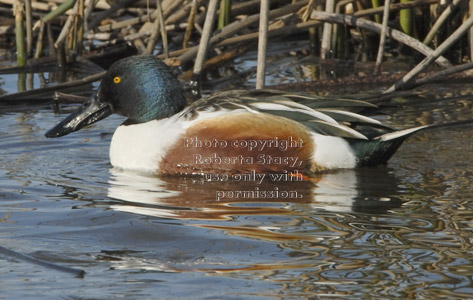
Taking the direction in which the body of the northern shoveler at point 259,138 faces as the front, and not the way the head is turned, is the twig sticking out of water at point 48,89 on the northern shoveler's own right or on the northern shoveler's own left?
on the northern shoveler's own right

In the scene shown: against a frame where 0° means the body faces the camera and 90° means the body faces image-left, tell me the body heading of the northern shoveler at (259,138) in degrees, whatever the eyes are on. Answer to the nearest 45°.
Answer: approximately 90°

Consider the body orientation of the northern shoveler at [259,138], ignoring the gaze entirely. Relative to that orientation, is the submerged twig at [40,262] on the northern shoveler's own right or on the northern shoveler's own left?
on the northern shoveler's own left
